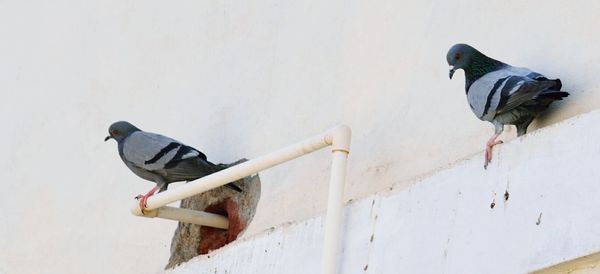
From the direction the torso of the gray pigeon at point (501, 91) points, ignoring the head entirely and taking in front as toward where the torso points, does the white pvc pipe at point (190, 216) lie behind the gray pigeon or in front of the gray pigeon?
in front

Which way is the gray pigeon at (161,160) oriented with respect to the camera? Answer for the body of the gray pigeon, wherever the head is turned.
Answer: to the viewer's left

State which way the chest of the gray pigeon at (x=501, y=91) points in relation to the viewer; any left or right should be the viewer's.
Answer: facing to the left of the viewer
